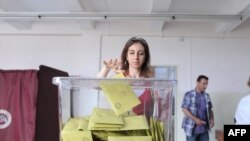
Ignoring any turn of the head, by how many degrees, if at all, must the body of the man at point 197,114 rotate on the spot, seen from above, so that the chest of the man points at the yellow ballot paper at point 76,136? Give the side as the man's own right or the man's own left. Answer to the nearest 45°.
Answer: approximately 45° to the man's own right

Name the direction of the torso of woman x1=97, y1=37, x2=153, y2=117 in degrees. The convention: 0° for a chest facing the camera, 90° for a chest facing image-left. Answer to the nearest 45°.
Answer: approximately 0°

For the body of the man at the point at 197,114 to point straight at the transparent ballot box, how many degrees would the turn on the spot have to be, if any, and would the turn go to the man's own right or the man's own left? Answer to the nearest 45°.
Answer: approximately 45° to the man's own right

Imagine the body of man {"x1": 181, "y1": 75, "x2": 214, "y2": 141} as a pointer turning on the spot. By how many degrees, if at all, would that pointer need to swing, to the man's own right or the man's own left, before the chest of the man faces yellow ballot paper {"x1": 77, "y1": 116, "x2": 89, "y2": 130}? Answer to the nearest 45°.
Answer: approximately 45° to the man's own right

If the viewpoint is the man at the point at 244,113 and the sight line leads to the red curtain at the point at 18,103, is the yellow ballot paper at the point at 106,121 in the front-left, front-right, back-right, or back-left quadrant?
front-left

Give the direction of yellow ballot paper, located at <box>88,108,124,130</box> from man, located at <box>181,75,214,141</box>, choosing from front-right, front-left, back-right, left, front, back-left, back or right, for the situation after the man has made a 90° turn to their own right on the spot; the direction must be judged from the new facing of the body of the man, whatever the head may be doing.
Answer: front-left

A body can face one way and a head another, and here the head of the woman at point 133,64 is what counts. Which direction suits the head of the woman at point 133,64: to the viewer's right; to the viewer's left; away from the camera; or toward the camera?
toward the camera

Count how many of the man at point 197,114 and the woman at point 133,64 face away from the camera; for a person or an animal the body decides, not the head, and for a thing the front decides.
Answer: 0

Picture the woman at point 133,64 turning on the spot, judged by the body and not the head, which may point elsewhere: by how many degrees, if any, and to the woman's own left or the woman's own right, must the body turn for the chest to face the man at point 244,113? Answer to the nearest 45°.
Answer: approximately 135° to the woman's own left
